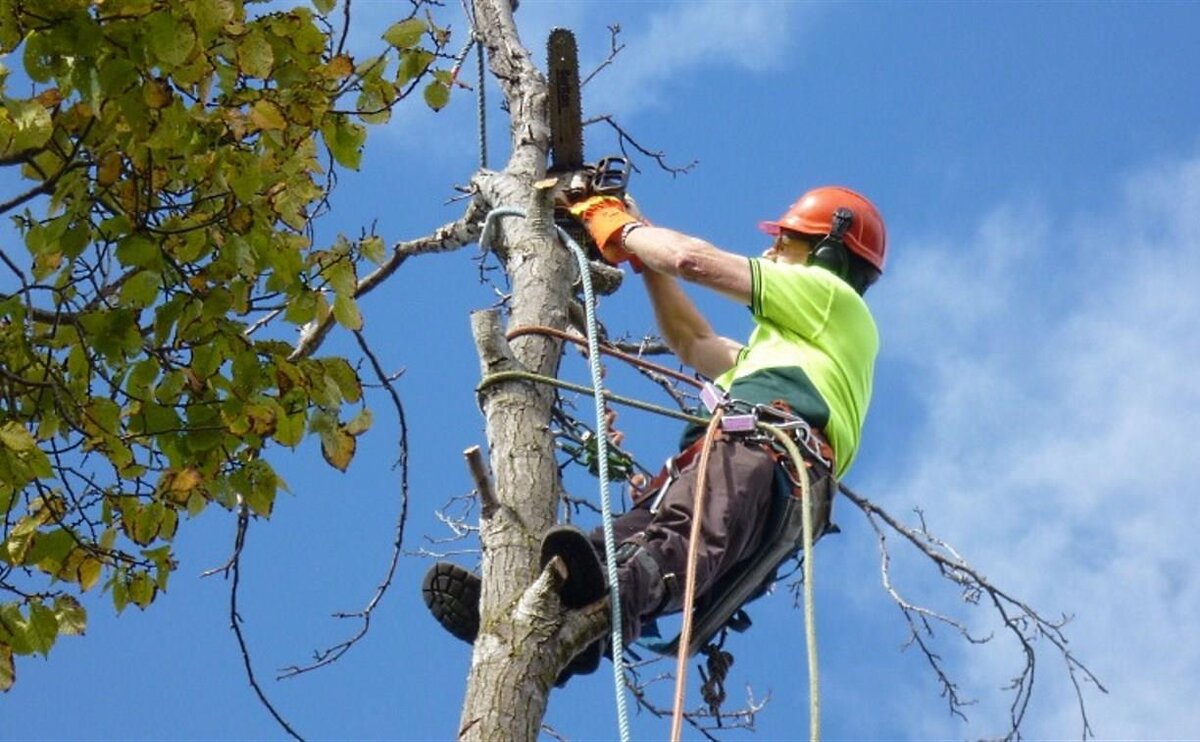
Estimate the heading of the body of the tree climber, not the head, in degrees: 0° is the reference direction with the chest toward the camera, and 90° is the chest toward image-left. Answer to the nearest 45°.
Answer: approximately 90°
